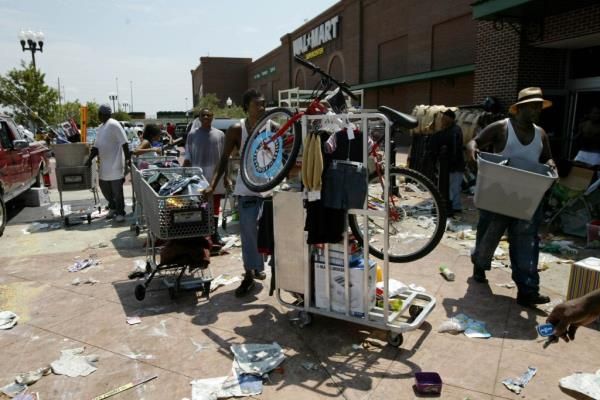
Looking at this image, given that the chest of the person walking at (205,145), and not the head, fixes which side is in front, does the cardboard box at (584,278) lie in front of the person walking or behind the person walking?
in front

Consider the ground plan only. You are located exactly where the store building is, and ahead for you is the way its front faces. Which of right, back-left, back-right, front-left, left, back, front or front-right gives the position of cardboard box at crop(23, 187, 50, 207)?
front

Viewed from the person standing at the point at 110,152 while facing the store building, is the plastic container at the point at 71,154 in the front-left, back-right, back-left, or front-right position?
back-left

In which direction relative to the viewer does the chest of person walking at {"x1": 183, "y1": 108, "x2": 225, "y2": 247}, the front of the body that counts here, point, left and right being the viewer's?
facing the viewer

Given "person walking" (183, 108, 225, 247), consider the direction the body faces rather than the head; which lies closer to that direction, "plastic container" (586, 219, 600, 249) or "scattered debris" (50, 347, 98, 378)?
the scattered debris

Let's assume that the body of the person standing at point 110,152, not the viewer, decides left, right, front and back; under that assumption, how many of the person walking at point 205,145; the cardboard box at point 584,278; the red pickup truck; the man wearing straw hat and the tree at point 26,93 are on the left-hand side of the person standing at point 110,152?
3

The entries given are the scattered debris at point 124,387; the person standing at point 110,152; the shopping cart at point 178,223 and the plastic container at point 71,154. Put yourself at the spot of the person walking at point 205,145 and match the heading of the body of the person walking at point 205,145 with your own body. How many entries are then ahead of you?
2

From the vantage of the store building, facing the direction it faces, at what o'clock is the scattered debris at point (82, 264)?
The scattered debris is roughly at 11 o'clock from the store building.

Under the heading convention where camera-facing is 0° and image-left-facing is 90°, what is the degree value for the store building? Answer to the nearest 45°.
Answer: approximately 45°

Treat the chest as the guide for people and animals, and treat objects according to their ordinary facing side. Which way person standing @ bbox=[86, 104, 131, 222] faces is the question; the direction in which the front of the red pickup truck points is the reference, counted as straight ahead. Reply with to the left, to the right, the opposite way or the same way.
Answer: the opposite way

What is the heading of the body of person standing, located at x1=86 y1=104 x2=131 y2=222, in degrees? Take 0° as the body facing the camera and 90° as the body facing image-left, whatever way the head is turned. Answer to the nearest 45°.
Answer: approximately 45°

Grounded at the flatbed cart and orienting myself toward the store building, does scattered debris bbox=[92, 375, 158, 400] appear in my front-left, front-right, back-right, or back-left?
back-left

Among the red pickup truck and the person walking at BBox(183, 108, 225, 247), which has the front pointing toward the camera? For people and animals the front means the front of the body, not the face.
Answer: the person walking

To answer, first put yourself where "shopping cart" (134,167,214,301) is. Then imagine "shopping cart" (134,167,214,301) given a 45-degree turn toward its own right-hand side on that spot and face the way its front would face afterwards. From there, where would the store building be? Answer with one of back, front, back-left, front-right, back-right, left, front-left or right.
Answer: back-left

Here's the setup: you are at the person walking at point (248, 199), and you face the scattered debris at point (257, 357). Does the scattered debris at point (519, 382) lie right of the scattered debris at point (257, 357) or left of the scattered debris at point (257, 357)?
left
